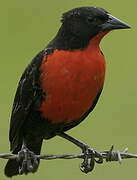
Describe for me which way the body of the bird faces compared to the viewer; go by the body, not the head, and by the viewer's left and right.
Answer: facing the viewer and to the right of the viewer
